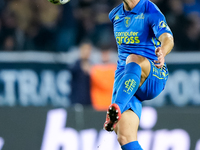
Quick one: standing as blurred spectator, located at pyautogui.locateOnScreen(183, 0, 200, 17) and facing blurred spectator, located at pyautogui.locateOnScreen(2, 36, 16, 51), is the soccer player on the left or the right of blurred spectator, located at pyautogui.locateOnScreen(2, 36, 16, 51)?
left

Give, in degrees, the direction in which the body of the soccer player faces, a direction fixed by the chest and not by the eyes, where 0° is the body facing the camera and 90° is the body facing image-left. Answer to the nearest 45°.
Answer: approximately 45°

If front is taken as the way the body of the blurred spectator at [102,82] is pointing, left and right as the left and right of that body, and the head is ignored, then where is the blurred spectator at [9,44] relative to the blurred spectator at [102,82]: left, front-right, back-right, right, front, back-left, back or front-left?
right

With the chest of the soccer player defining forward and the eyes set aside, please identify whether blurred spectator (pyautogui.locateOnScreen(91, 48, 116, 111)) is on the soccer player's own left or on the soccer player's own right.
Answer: on the soccer player's own right

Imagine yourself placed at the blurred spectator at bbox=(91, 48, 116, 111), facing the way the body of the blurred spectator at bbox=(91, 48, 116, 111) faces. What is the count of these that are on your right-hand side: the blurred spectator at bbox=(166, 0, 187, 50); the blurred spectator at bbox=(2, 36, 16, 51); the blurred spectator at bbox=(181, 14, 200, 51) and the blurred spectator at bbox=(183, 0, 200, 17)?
1

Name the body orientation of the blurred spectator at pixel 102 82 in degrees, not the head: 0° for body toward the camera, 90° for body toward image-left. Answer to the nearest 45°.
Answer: approximately 0°

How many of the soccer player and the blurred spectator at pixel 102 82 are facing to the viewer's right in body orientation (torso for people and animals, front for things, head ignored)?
0

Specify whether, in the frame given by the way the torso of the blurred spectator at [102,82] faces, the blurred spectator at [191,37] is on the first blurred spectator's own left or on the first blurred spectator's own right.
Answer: on the first blurred spectator's own left

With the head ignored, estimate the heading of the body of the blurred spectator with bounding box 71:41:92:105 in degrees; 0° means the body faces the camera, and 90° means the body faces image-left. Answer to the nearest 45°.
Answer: approximately 315°

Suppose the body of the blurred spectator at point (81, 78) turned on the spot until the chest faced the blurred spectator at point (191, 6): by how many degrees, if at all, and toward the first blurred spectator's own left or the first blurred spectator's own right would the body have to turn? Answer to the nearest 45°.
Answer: approximately 90° to the first blurred spectator's own left

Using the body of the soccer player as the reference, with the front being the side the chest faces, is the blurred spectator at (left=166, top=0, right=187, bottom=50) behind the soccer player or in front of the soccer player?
behind

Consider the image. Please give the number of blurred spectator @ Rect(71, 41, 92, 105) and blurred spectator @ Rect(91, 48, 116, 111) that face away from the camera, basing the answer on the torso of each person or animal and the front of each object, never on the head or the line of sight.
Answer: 0
